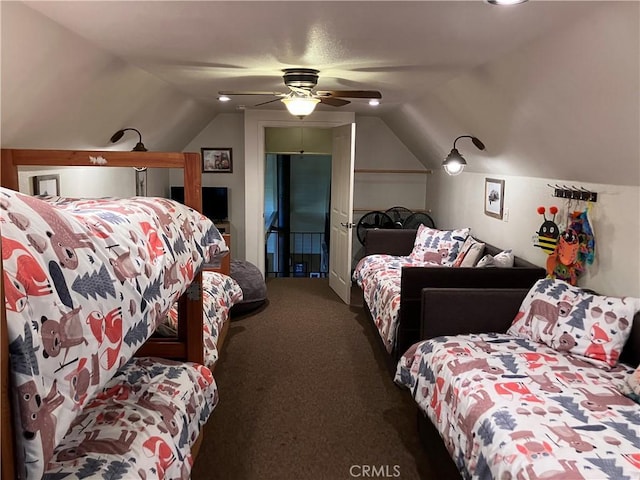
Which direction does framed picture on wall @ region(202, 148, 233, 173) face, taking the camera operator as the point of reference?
facing the viewer

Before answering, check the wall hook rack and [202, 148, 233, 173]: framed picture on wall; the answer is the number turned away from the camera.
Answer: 0

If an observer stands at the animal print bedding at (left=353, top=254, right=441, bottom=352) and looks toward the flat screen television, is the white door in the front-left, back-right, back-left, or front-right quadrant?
front-right

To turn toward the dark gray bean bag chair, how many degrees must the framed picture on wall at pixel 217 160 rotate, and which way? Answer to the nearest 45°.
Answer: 0° — it already faces it

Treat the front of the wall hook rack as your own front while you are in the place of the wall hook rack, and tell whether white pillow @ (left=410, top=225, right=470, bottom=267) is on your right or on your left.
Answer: on your right

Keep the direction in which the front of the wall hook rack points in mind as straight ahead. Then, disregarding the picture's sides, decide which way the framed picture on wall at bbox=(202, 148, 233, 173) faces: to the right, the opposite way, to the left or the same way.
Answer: to the left

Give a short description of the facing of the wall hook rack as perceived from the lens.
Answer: facing the viewer and to the left of the viewer

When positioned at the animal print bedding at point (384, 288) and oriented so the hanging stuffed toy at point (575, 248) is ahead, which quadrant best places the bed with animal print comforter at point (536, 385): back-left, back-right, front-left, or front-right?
front-right

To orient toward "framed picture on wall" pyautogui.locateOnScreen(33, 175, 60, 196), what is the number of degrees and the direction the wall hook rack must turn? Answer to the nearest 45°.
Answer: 0° — it already faces it

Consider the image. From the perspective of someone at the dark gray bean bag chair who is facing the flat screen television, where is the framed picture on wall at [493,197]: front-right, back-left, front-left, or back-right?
back-right

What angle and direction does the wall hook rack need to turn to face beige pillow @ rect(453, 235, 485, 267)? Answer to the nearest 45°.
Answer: approximately 90° to its right

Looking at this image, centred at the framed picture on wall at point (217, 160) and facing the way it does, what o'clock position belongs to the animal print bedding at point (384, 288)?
The animal print bedding is roughly at 11 o'clock from the framed picture on wall.

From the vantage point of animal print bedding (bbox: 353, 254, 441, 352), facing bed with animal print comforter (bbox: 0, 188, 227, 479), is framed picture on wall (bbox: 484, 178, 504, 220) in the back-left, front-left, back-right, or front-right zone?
back-left

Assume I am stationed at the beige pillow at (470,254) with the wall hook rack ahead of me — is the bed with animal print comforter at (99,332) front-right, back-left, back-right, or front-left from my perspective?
front-right

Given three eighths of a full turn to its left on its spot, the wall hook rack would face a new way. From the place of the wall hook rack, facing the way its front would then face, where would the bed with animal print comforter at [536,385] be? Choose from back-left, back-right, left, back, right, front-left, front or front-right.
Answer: right
